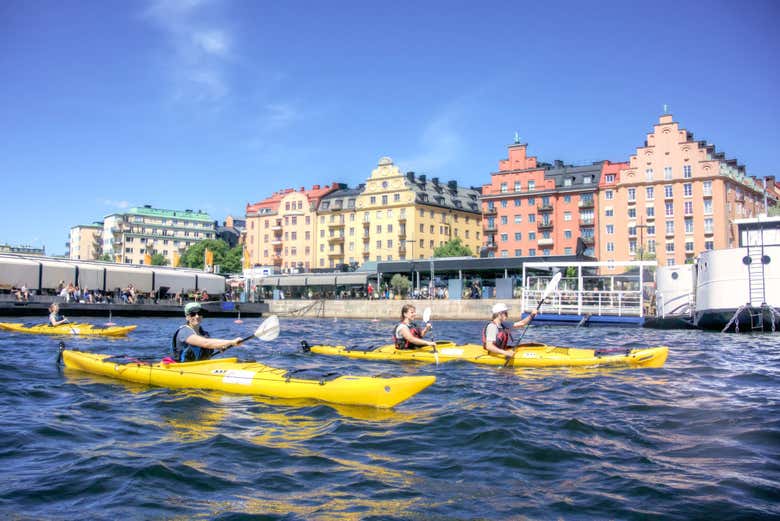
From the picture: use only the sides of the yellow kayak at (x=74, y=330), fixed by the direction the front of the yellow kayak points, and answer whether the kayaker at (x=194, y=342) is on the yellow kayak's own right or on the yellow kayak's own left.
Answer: on the yellow kayak's own right

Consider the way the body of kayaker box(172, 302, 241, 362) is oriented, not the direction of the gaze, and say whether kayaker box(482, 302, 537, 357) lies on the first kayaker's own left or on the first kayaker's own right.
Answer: on the first kayaker's own left

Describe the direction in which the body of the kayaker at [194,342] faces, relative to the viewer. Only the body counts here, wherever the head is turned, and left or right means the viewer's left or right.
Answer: facing the viewer and to the right of the viewer

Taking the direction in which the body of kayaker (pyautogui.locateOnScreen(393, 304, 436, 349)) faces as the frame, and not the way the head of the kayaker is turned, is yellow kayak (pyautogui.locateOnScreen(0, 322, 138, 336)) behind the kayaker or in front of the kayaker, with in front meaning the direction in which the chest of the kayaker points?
behind

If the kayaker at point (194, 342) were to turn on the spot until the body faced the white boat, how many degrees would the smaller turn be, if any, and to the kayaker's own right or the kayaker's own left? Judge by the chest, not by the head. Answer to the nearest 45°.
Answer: approximately 45° to the kayaker's own left

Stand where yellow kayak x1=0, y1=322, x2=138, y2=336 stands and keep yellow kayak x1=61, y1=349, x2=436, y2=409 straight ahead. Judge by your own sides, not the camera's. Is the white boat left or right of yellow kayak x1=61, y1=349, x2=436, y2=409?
left

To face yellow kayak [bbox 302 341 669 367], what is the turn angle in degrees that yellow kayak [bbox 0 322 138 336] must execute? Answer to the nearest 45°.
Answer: approximately 45° to its right

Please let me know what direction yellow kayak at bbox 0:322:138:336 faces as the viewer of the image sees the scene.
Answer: facing to the right of the viewer

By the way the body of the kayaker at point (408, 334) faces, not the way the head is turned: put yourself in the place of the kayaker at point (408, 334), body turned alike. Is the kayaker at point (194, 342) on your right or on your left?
on your right

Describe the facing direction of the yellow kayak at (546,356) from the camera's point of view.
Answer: facing to the right of the viewer

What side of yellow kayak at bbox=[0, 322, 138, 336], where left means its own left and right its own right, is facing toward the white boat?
front

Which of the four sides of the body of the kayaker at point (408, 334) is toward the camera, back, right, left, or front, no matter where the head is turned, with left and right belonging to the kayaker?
right
